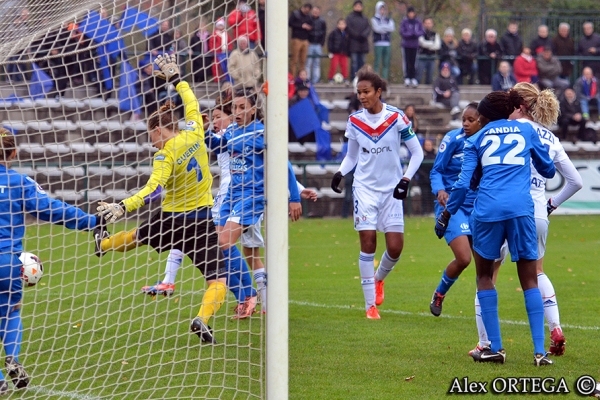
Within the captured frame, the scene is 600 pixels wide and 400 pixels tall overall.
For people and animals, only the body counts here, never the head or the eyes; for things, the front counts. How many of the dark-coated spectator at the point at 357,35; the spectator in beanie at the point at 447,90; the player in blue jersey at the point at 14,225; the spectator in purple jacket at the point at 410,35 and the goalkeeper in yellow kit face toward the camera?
3

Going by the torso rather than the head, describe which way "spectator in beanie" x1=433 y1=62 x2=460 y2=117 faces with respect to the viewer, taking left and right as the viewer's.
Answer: facing the viewer

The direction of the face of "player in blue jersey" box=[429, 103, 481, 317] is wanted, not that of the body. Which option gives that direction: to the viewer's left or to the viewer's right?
to the viewer's left

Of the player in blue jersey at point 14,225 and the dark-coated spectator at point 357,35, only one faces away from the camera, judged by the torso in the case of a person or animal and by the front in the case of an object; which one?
the player in blue jersey

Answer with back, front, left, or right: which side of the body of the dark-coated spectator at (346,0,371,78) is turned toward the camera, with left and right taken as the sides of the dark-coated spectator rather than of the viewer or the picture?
front

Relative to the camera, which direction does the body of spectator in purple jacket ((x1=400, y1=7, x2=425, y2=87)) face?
toward the camera

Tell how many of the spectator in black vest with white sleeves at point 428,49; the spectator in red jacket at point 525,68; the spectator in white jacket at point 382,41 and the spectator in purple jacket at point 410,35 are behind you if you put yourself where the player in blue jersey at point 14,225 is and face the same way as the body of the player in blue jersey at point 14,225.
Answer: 0

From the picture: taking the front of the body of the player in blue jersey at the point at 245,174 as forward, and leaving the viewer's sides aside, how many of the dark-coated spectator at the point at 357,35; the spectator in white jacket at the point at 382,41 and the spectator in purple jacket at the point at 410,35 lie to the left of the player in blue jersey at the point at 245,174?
0

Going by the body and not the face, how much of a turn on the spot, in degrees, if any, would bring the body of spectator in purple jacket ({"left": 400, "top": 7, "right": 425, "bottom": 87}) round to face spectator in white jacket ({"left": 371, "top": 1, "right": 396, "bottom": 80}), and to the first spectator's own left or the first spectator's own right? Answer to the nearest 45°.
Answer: approximately 90° to the first spectator's own right

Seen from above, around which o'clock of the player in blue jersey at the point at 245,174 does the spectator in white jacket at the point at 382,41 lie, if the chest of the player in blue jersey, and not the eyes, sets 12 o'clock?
The spectator in white jacket is roughly at 5 o'clock from the player in blue jersey.

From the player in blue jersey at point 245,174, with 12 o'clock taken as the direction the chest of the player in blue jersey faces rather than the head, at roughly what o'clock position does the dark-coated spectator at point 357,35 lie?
The dark-coated spectator is roughly at 5 o'clock from the player in blue jersey.

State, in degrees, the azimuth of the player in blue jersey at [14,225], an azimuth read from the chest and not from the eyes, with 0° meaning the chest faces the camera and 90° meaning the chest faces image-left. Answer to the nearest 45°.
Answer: approximately 180°
